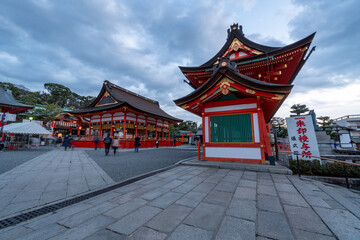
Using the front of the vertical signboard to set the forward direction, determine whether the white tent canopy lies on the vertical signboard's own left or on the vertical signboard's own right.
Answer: on the vertical signboard's own right

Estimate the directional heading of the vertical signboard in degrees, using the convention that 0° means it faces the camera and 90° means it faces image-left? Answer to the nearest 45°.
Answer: approximately 0°

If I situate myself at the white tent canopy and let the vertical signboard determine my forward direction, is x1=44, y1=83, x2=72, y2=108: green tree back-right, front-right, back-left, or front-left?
back-left

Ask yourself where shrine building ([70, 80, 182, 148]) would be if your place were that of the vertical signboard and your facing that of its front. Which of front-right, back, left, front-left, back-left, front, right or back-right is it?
right

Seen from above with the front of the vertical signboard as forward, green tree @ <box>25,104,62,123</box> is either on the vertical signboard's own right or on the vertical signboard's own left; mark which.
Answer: on the vertical signboard's own right

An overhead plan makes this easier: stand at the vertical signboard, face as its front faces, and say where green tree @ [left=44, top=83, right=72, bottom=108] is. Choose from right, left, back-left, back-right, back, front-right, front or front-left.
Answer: right
